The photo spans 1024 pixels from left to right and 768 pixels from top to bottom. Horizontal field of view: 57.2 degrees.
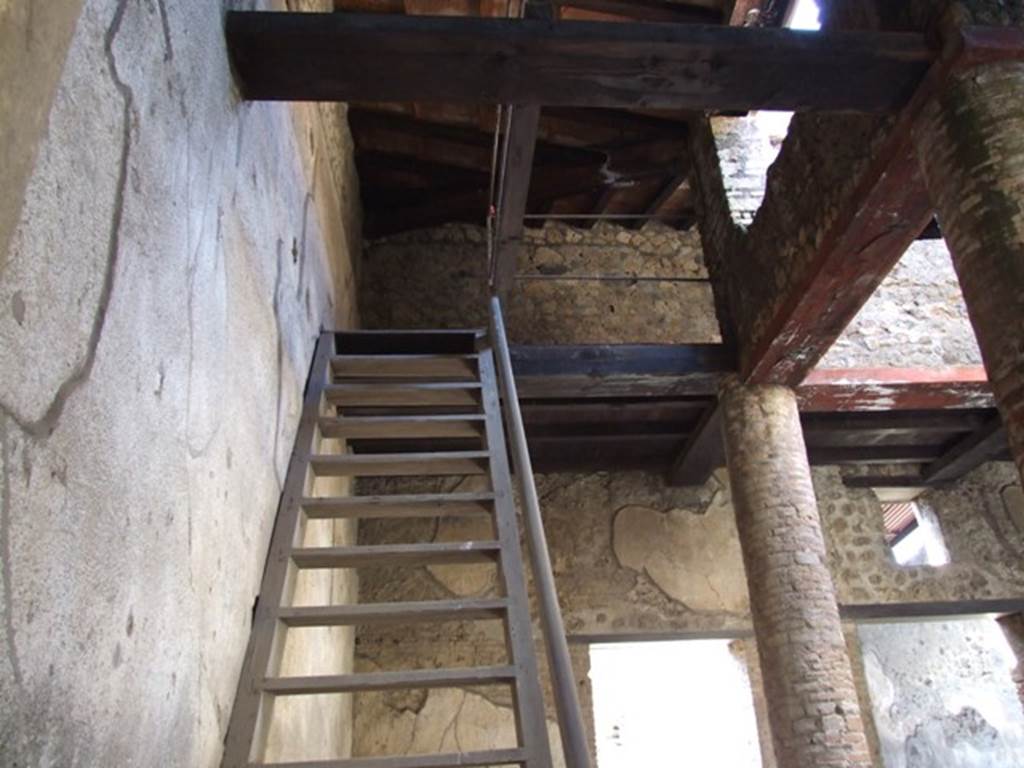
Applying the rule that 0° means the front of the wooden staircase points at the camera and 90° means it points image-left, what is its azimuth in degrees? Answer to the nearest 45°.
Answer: approximately 0°

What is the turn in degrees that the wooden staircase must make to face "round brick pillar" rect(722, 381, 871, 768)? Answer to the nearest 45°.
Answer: approximately 135° to its left

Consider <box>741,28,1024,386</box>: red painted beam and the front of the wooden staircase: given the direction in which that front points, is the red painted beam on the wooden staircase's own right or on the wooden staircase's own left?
on the wooden staircase's own left

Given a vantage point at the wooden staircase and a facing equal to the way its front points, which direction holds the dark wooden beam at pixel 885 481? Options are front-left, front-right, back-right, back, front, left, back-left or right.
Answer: back-left
